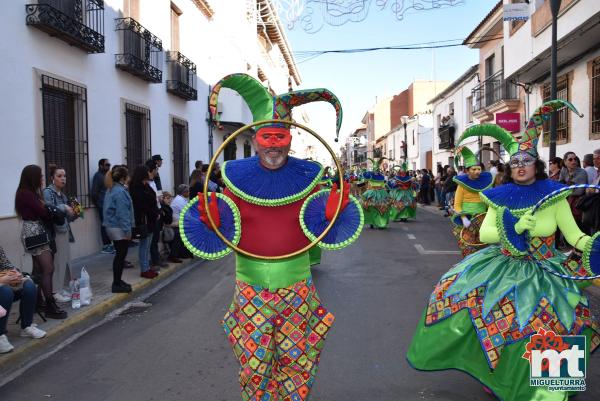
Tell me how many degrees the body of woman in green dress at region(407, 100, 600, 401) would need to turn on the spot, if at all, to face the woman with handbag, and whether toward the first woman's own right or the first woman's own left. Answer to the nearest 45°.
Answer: approximately 90° to the first woman's own right

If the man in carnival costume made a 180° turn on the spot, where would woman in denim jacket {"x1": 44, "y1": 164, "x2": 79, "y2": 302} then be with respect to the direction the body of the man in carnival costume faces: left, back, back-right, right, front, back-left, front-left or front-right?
front-left

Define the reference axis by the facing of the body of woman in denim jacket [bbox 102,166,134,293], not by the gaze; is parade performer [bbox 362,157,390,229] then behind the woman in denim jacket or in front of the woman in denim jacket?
in front

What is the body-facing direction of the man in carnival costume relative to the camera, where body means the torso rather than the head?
toward the camera

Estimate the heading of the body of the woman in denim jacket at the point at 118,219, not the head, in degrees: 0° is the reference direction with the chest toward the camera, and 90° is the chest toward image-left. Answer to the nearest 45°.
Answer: approximately 270°

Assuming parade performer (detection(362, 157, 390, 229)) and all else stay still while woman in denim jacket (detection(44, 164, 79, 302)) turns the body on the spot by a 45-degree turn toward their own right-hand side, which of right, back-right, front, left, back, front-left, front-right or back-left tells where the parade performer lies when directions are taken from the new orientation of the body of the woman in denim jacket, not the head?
back-left

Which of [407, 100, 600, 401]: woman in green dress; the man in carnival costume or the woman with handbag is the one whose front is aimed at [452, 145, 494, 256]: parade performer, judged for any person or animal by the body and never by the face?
the woman with handbag

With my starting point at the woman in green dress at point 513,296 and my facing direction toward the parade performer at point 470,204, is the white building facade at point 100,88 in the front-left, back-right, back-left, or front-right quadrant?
front-left

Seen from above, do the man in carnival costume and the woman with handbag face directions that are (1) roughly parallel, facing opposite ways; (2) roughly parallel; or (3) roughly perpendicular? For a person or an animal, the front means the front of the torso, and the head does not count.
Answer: roughly perpendicular

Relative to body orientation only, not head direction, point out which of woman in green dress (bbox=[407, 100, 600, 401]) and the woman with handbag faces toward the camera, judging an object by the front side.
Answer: the woman in green dress

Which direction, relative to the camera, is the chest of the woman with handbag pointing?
to the viewer's right

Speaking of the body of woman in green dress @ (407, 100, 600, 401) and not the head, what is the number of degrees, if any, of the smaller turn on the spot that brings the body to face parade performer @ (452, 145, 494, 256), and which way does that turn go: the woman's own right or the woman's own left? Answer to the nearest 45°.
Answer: approximately 180°

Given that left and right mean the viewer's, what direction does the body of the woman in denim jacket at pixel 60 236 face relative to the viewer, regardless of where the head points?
facing the viewer and to the right of the viewer

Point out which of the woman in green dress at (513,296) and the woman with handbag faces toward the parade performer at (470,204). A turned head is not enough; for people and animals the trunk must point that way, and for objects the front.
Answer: the woman with handbag

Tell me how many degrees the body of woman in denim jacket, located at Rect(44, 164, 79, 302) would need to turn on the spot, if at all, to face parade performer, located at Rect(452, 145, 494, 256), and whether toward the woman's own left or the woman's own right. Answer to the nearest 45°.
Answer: approximately 45° to the woman's own left

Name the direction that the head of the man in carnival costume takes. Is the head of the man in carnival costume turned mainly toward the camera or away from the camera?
toward the camera

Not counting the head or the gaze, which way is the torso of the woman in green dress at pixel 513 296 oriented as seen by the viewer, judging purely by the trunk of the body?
toward the camera
